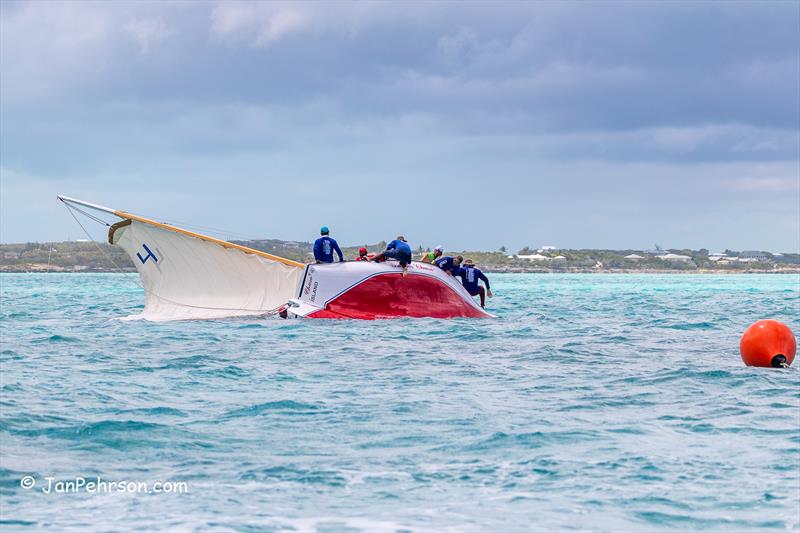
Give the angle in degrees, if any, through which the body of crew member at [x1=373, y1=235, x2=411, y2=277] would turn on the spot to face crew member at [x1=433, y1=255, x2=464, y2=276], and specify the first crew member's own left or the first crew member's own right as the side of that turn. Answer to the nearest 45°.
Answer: approximately 135° to the first crew member's own right

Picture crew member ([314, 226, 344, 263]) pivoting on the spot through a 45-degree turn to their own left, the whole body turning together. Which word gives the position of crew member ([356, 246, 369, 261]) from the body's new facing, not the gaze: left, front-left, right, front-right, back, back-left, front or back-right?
back-right

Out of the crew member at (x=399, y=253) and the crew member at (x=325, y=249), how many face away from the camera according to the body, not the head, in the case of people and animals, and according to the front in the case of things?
1

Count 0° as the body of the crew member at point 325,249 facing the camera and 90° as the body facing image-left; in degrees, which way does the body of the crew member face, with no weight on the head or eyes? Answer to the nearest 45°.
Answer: approximately 180°

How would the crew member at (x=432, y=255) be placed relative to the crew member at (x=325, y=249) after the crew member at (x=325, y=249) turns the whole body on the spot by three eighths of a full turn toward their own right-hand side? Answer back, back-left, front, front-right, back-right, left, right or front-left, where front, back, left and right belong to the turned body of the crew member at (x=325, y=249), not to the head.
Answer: left

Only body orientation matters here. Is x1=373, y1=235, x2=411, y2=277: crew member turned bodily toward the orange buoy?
no

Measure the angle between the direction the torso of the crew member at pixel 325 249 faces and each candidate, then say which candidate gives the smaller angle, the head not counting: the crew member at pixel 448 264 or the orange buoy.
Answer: the crew member

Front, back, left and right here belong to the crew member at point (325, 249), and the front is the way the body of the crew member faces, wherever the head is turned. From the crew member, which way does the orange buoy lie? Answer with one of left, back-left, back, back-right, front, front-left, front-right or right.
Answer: back-right
